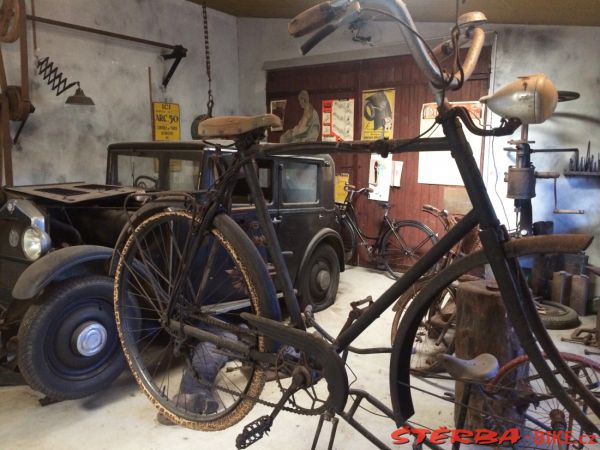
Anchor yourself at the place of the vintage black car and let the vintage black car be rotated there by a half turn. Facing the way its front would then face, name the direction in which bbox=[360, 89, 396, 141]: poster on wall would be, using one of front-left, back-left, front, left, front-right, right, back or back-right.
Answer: front

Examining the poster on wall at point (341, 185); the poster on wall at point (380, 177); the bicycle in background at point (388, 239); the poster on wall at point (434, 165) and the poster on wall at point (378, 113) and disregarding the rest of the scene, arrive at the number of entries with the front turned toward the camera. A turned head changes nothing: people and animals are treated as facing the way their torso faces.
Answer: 4

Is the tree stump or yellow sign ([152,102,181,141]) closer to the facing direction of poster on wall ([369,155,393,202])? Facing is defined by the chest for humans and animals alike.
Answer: the tree stump

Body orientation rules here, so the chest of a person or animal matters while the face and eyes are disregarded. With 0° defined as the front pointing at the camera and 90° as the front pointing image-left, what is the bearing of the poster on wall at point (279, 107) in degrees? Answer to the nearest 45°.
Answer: approximately 0°

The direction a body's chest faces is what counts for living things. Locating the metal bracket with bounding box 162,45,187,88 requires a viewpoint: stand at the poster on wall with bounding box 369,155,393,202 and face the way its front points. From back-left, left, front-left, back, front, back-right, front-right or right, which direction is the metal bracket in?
right

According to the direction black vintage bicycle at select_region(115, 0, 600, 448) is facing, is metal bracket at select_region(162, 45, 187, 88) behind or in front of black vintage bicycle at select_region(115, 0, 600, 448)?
behind

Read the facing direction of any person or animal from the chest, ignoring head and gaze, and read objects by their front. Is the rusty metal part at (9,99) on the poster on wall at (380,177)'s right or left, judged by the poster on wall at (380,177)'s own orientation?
on its right
